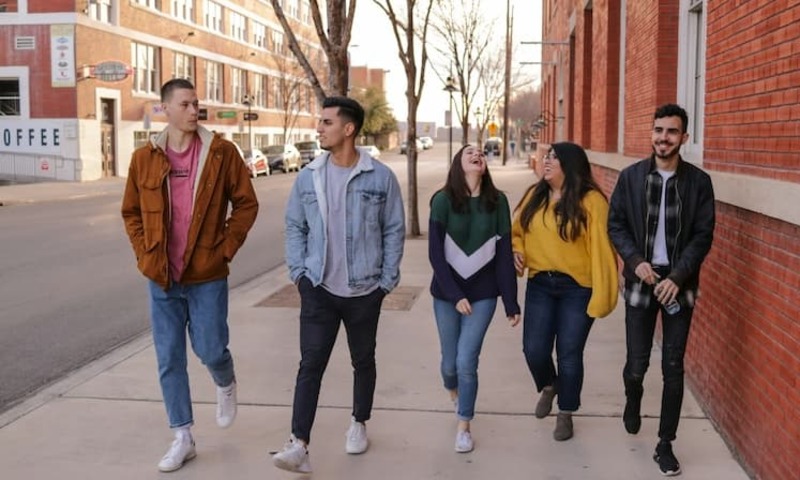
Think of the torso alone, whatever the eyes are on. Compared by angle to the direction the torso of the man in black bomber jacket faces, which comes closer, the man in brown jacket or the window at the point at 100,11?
the man in brown jacket

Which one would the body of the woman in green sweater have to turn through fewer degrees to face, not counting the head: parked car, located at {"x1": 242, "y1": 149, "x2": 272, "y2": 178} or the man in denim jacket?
the man in denim jacket

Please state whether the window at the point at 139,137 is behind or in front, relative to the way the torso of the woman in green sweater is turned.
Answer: behind

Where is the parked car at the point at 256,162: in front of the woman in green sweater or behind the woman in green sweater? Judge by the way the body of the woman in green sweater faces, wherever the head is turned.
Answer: behind

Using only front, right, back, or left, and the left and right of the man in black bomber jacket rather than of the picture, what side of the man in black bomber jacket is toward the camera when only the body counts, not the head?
front

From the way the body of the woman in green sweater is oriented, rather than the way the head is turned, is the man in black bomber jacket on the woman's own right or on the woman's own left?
on the woman's own left

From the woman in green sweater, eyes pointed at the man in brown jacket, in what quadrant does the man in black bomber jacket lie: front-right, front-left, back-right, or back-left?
back-left

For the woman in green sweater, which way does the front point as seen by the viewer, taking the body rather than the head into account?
toward the camera

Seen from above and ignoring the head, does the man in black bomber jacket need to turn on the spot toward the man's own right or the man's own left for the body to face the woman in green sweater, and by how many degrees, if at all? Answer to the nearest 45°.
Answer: approximately 90° to the man's own right

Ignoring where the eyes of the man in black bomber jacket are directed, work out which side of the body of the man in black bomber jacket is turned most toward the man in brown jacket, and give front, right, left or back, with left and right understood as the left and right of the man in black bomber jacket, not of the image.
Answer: right

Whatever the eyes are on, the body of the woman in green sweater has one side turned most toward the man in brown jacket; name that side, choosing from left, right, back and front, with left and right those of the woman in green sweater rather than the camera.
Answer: right

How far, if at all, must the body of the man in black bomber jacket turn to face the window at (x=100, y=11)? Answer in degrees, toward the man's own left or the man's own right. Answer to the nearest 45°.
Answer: approximately 135° to the man's own right

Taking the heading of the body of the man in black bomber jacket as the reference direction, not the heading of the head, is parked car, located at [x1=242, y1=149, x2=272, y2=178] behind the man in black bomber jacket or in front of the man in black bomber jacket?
behind

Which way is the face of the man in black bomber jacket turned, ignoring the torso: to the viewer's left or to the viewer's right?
to the viewer's left
